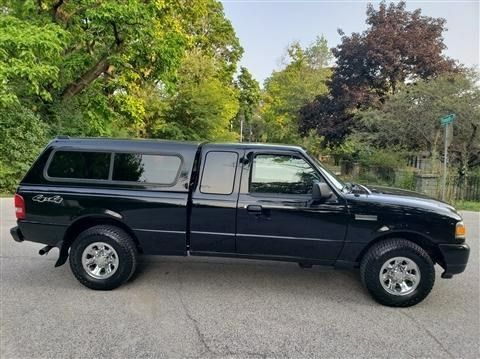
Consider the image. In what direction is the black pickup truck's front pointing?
to the viewer's right

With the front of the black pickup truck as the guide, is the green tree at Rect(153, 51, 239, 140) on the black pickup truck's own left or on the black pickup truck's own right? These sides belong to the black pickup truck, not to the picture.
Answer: on the black pickup truck's own left

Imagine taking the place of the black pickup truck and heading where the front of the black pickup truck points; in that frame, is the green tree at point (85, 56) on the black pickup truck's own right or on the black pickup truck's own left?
on the black pickup truck's own left

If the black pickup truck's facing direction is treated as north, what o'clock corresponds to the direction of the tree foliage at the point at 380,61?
The tree foliage is roughly at 10 o'clock from the black pickup truck.

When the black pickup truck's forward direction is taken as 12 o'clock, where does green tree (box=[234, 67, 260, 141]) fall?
The green tree is roughly at 9 o'clock from the black pickup truck.

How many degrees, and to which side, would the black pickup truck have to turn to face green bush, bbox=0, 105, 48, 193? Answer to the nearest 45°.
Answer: approximately 135° to its left

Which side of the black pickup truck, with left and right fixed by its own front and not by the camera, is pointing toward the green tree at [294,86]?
left

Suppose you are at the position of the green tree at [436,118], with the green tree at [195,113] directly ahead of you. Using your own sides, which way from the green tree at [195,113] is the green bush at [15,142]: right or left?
left

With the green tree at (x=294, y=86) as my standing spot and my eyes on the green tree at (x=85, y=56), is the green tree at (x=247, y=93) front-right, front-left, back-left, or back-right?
back-right
